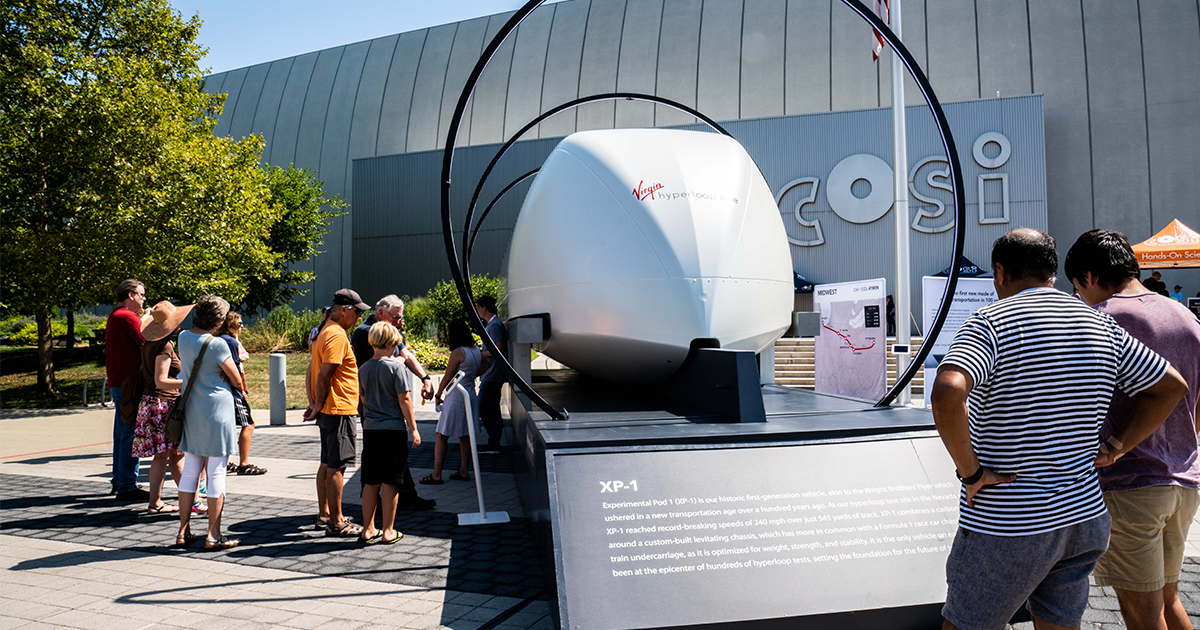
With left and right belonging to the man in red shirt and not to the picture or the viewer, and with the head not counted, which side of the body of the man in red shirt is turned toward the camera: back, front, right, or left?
right

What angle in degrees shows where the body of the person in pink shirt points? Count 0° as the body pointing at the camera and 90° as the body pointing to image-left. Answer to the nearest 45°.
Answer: approximately 135°

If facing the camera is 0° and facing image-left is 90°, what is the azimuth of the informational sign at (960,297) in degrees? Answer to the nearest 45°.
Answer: approximately 0°

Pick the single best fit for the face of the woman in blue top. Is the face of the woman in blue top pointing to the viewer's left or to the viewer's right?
to the viewer's right

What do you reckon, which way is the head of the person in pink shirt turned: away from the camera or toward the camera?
away from the camera

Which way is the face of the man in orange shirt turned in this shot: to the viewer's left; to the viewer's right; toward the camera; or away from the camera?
to the viewer's right

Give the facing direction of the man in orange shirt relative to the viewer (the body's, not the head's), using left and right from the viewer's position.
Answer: facing to the right of the viewer

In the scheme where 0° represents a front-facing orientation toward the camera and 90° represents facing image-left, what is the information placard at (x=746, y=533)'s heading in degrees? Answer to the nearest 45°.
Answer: approximately 0°
